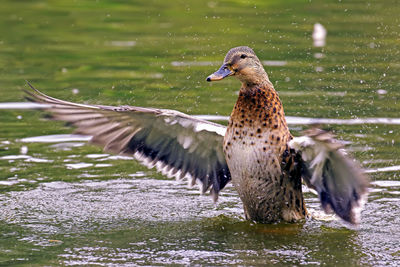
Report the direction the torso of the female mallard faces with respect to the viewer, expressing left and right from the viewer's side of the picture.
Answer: facing the viewer and to the left of the viewer
